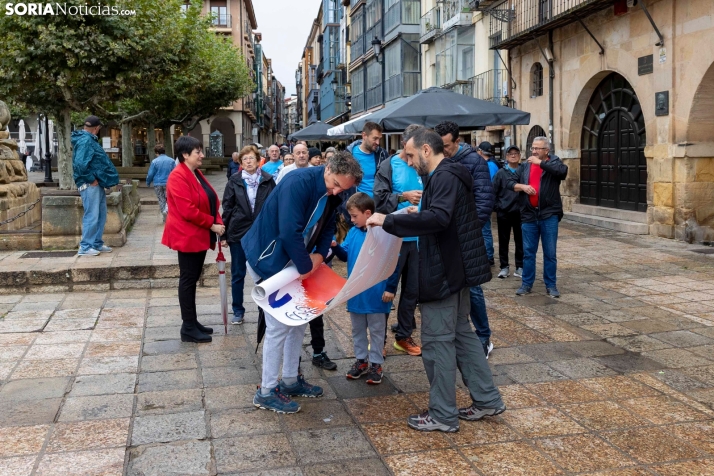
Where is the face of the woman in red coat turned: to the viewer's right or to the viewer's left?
to the viewer's right

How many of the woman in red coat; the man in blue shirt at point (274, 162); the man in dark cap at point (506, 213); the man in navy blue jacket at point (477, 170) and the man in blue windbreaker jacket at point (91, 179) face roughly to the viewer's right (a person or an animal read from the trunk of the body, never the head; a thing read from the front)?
2

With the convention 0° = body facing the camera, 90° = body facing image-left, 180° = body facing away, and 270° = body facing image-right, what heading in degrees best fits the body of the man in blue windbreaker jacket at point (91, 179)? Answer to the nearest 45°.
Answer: approximately 270°

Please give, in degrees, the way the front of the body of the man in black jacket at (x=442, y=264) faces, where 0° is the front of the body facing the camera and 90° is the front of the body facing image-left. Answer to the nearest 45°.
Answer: approximately 90°

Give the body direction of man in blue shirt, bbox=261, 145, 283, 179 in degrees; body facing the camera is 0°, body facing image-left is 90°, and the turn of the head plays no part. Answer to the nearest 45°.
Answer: approximately 0°

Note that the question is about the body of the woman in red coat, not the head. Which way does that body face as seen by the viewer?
to the viewer's right

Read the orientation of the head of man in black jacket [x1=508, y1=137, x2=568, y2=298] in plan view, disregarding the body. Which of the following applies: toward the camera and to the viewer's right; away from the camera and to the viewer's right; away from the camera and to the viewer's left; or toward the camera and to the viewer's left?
toward the camera and to the viewer's left

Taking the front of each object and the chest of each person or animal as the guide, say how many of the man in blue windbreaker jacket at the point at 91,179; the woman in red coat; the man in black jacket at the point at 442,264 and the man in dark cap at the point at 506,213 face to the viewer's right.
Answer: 2

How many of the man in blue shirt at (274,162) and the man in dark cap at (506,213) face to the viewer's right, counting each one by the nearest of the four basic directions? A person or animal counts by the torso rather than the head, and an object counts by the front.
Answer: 0

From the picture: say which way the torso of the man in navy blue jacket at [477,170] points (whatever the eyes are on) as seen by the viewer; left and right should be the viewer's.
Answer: facing to the left of the viewer
